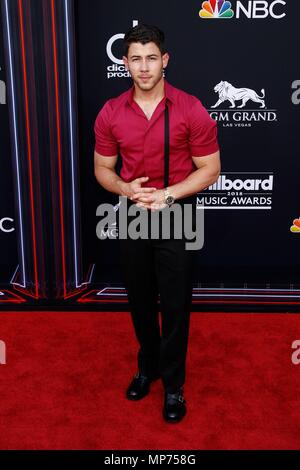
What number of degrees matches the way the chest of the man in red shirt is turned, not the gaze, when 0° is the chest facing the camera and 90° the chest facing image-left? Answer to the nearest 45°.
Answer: approximately 0°
